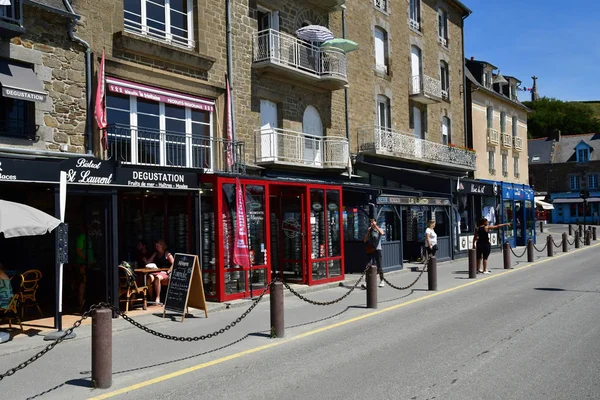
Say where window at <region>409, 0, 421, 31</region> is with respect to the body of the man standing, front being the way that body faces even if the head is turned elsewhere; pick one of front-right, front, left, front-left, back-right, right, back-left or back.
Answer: back

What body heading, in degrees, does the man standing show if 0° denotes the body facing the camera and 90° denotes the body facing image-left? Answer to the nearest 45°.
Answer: approximately 0°

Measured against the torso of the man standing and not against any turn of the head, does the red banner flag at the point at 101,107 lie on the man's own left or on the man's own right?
on the man's own right

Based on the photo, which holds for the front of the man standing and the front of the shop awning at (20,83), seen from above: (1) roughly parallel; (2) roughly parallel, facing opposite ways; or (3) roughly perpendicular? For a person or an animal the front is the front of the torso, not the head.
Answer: roughly perpendicular

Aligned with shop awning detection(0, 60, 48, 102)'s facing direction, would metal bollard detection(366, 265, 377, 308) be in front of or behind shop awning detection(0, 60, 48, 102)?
in front

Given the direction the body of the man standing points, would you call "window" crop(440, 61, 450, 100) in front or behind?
behind

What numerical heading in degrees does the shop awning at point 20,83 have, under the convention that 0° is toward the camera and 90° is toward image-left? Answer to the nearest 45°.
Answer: approximately 315°

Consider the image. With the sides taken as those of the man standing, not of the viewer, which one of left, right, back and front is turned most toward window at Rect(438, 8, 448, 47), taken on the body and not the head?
back

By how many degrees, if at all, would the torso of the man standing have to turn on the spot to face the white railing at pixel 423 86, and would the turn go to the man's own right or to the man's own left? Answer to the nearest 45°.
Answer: approximately 180°

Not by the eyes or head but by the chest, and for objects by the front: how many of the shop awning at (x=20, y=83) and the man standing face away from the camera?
0

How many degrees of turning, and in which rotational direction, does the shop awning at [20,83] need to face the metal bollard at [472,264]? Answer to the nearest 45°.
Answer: approximately 45° to its left
